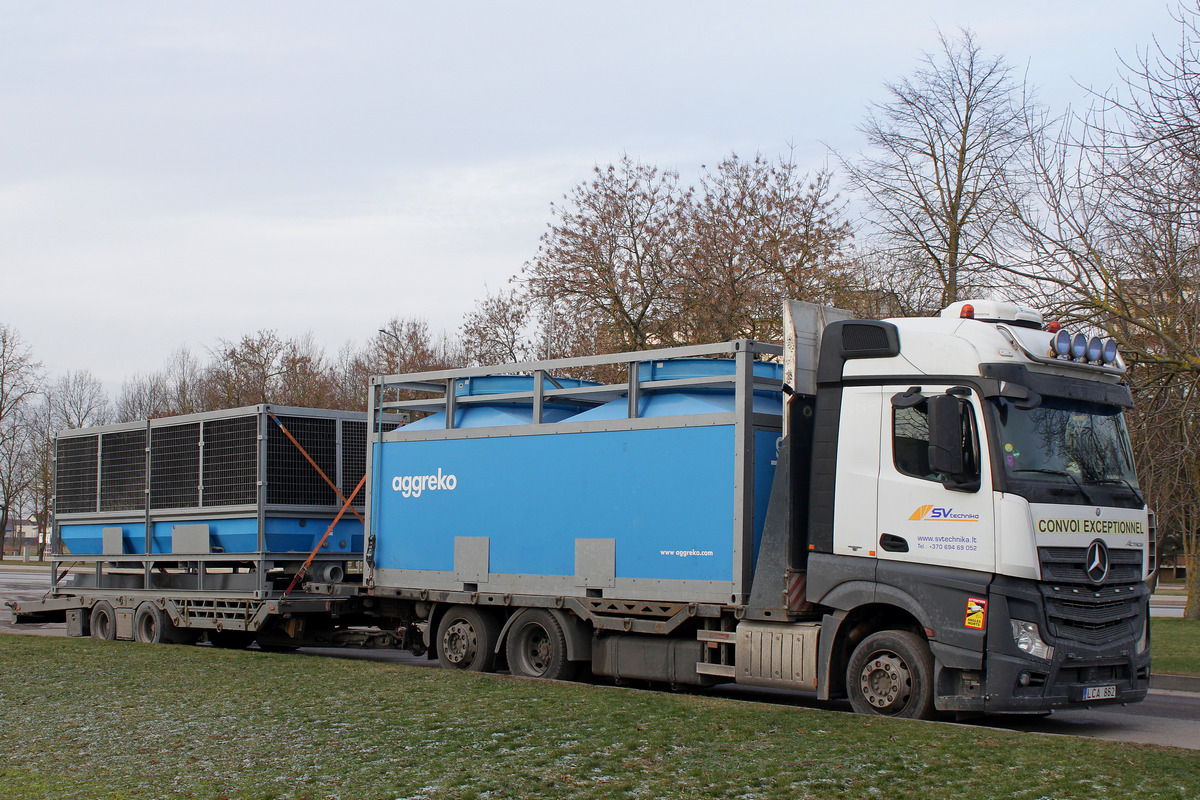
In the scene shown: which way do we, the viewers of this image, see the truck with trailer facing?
facing the viewer and to the right of the viewer

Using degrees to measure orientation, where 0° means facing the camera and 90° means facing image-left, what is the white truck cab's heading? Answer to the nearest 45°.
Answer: approximately 315°

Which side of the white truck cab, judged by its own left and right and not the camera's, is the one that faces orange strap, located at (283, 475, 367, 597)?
back
